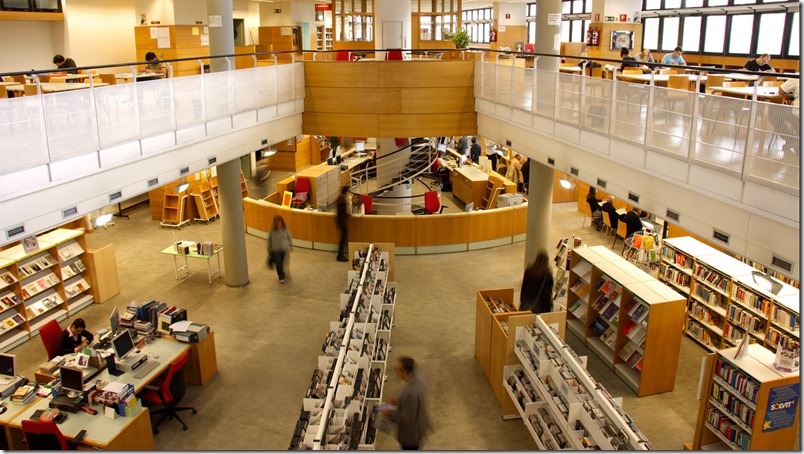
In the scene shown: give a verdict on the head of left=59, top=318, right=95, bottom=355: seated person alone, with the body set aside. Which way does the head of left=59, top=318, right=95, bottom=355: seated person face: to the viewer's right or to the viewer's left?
to the viewer's right

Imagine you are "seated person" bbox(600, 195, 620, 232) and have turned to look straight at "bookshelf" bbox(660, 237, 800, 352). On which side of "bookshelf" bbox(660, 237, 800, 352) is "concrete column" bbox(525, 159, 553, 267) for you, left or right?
right

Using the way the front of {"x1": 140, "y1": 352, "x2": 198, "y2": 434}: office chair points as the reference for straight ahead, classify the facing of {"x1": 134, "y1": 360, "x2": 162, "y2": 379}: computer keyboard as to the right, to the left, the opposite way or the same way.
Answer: the opposite way

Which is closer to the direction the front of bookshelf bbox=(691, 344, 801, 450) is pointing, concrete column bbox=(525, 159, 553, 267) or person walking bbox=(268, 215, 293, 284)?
the person walking

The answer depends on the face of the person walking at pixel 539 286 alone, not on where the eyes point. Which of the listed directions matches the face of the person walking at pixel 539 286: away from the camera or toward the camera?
away from the camera

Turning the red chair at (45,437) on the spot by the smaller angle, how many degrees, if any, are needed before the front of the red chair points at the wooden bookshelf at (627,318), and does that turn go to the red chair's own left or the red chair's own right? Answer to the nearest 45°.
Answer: approximately 45° to the red chair's own right

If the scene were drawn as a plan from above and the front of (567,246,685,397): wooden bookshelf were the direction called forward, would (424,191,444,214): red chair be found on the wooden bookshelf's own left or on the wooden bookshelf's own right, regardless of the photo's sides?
on the wooden bookshelf's own right

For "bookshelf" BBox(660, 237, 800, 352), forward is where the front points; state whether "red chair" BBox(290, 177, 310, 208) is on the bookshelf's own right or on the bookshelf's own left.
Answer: on the bookshelf's own right

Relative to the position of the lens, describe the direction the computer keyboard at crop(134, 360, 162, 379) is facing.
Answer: facing the viewer and to the right of the viewer

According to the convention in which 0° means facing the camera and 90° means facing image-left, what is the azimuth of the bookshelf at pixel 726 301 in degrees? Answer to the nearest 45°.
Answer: approximately 45°

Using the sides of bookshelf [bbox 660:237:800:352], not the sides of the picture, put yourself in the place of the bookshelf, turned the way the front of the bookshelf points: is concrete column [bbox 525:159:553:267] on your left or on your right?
on your right

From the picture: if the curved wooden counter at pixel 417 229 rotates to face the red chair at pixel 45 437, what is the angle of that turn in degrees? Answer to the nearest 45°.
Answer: approximately 45° to its right

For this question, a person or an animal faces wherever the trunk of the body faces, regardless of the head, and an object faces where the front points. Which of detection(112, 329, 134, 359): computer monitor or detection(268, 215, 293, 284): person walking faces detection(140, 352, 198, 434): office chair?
the computer monitor

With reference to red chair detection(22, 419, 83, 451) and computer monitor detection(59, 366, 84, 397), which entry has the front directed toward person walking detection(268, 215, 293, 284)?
the red chair

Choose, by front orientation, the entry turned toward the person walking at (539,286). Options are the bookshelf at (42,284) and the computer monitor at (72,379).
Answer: the bookshelf

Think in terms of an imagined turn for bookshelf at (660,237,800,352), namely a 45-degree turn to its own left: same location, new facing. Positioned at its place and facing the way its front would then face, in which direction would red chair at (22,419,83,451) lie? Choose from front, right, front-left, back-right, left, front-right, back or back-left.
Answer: front-right

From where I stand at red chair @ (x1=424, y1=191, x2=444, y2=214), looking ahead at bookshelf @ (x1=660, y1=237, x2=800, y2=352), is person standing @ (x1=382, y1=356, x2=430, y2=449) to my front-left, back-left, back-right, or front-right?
front-right
